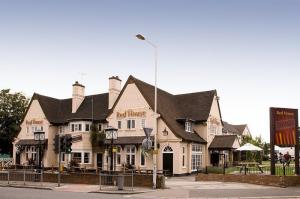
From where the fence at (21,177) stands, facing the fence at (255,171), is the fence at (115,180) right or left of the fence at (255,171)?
right

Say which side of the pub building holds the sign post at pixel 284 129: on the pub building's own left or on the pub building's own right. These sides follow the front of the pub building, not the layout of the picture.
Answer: on the pub building's own left

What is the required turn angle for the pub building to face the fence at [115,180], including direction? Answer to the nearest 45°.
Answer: approximately 45° to its left

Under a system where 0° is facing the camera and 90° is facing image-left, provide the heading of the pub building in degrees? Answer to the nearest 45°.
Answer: approximately 45°

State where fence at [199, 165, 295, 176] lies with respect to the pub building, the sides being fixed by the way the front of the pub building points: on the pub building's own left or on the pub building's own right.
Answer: on the pub building's own left
